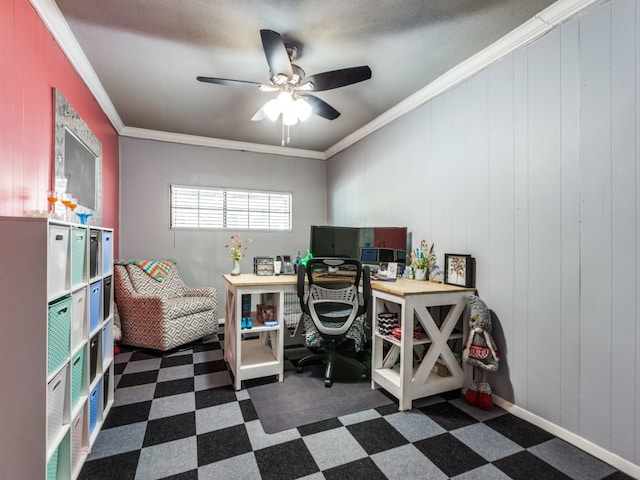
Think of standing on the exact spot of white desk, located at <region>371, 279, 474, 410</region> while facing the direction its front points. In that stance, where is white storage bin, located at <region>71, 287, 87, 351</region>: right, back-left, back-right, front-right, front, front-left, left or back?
front

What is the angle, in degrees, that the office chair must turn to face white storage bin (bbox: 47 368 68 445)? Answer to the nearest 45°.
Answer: approximately 135° to its left

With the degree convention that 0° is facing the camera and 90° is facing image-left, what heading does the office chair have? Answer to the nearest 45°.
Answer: approximately 180°

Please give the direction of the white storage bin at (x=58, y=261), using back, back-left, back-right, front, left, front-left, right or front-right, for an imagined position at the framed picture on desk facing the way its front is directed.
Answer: front

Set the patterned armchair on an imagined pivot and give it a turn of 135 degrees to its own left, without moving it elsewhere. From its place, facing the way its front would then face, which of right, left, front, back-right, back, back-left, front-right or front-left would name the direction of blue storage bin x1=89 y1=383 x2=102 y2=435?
back

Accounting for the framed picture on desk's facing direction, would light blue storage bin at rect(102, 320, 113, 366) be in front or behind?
in front

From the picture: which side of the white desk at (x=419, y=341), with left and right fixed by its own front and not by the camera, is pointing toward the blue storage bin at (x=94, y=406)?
front

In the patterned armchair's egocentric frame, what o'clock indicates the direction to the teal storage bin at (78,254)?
The teal storage bin is roughly at 2 o'clock from the patterned armchair.

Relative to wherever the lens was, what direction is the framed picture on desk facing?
facing the viewer and to the left of the viewer

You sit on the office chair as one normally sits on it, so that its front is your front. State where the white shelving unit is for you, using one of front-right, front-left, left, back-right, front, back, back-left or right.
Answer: back-left

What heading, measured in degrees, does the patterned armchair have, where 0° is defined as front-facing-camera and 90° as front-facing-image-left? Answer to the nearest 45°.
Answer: approximately 315°

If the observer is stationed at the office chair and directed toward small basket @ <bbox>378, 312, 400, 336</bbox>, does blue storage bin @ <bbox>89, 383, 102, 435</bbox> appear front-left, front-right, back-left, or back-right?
back-right

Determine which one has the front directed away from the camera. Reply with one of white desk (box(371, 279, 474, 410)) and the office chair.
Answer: the office chair

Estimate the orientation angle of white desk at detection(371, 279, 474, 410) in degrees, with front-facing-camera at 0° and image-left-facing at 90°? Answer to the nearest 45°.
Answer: approximately 45°
